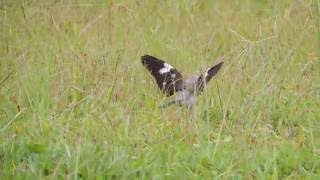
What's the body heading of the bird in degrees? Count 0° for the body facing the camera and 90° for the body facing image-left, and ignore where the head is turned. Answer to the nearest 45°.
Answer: approximately 225°
